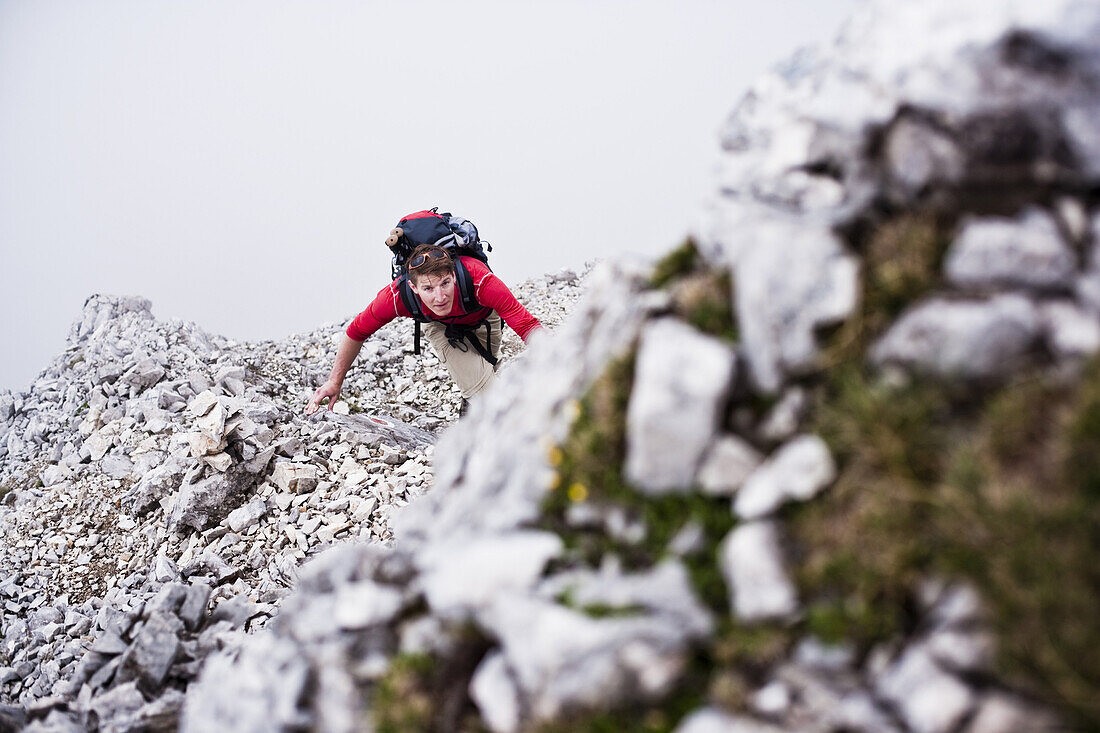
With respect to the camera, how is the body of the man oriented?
toward the camera

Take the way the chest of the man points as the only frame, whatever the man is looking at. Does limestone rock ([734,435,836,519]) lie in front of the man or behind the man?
in front

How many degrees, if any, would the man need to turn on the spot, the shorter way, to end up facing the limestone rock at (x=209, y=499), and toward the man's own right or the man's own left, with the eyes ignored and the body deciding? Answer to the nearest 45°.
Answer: approximately 90° to the man's own right

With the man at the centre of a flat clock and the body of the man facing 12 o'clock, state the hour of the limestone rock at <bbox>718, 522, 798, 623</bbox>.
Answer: The limestone rock is roughly at 12 o'clock from the man.

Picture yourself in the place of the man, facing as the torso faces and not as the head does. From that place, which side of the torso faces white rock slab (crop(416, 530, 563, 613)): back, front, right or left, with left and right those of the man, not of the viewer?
front

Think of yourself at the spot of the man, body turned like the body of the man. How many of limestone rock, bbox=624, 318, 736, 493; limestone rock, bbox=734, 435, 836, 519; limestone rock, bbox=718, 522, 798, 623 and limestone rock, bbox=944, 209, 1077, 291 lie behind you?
0

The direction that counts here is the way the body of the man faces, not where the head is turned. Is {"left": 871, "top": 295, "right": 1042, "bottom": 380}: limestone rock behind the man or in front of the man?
in front

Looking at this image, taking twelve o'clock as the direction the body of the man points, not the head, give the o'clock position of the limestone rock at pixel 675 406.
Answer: The limestone rock is roughly at 12 o'clock from the man.

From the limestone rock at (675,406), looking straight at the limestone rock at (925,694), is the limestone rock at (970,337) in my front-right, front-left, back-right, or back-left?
front-left

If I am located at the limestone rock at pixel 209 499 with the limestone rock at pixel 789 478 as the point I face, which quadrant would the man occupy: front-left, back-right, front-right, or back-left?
front-left

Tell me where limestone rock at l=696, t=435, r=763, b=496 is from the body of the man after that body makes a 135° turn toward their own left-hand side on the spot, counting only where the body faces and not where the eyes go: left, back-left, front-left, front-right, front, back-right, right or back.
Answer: back-right

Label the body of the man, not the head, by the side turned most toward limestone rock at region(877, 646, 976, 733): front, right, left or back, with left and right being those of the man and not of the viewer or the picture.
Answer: front
